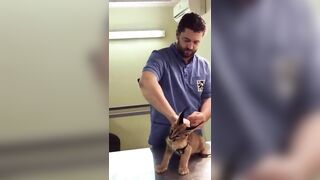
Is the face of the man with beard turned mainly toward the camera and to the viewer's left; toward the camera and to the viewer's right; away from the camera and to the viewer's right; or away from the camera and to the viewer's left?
toward the camera and to the viewer's left

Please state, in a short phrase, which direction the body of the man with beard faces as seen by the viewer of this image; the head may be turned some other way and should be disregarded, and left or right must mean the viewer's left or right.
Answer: facing the viewer and to the right of the viewer
